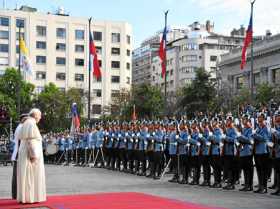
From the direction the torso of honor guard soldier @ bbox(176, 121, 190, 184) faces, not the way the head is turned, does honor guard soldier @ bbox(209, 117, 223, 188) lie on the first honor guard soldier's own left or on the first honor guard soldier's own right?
on the first honor guard soldier's own left

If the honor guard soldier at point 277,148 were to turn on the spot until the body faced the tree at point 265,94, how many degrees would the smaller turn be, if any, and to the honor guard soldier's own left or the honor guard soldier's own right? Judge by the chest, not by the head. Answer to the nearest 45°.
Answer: approximately 135° to the honor guard soldier's own right

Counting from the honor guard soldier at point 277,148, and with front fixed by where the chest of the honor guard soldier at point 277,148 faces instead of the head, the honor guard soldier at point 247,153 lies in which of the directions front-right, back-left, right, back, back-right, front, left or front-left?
right

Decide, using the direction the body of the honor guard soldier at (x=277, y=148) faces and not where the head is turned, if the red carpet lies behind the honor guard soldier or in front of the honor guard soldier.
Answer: in front

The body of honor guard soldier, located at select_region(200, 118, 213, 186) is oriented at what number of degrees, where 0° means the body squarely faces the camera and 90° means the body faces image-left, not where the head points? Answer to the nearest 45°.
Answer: approximately 45°

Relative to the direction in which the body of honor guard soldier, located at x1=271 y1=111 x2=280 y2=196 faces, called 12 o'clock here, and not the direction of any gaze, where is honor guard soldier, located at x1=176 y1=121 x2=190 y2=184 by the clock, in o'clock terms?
honor guard soldier, located at x1=176 y1=121 x2=190 y2=184 is roughly at 3 o'clock from honor guard soldier, located at x1=271 y1=111 x2=280 y2=196.

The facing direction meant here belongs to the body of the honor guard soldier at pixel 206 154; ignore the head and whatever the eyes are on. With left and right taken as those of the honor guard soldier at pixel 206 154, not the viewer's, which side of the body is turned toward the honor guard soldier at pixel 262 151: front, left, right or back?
left

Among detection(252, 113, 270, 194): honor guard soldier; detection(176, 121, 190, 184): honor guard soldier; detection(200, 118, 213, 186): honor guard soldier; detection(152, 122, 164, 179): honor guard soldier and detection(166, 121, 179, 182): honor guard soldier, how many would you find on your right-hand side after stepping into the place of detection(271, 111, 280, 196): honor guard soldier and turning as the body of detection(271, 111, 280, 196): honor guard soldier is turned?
5

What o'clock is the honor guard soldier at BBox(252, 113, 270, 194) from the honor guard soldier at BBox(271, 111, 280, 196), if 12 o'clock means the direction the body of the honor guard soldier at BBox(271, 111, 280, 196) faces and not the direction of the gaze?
the honor guard soldier at BBox(252, 113, 270, 194) is roughly at 3 o'clock from the honor guard soldier at BBox(271, 111, 280, 196).

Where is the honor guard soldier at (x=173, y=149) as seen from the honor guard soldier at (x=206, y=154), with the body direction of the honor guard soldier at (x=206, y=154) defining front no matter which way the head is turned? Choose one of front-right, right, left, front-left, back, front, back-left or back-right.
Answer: right

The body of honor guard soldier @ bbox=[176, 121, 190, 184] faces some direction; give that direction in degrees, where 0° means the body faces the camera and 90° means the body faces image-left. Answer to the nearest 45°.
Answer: approximately 45°
